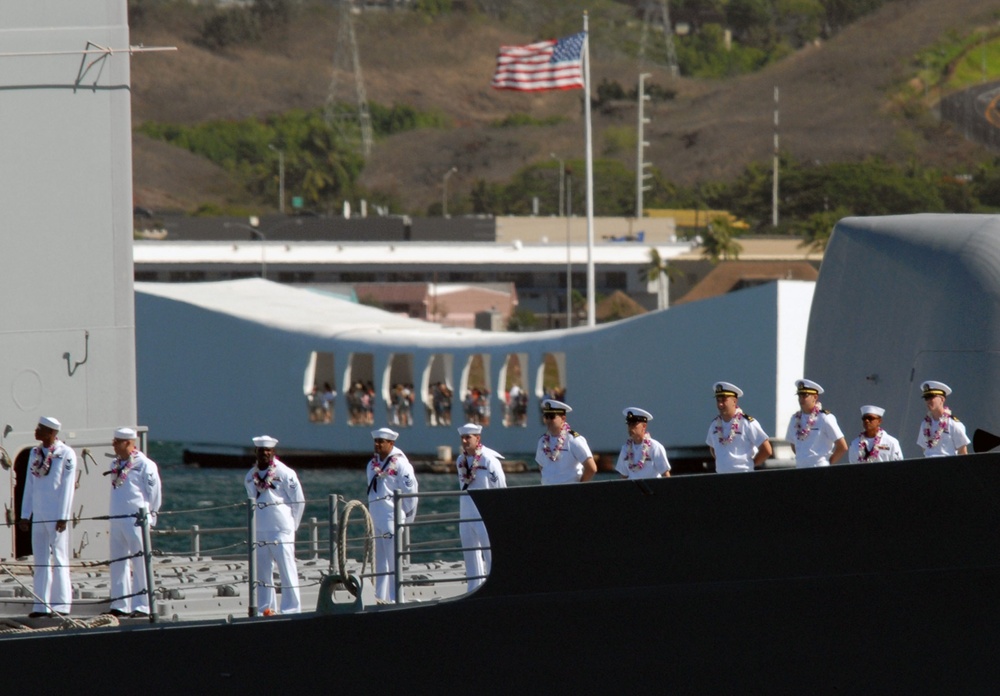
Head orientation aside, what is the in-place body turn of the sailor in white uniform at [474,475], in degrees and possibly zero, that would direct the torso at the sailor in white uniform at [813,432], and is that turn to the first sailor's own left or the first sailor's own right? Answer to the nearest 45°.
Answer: approximately 135° to the first sailor's own left

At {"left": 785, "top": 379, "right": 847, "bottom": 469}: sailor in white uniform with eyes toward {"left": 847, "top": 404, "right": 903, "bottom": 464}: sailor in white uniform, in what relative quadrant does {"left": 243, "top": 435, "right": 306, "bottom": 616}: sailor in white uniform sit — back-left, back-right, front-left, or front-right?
back-right

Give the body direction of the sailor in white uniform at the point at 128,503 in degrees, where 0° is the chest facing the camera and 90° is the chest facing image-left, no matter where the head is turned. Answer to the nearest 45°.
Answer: approximately 45°

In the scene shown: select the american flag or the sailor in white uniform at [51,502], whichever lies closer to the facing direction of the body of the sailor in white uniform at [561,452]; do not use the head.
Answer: the sailor in white uniform

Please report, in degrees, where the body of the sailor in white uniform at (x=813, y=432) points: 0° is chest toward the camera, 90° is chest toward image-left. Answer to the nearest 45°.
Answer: approximately 45°

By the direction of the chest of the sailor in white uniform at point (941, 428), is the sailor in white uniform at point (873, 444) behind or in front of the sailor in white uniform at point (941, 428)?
in front

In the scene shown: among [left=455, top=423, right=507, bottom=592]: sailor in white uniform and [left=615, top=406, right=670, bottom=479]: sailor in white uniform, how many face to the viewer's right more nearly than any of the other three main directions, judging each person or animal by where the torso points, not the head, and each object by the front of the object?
0

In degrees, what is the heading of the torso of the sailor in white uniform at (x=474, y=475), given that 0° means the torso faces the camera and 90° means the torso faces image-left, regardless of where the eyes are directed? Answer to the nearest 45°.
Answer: approximately 45°

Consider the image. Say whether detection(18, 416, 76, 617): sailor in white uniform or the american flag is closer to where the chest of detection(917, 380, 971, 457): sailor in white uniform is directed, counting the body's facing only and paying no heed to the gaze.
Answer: the sailor in white uniform

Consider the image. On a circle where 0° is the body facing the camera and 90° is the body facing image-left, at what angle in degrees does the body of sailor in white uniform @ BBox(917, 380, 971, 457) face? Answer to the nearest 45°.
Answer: approximately 45°

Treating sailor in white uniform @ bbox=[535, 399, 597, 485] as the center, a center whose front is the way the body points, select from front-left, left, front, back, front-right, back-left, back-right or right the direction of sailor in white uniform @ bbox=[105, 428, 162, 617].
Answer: front-right

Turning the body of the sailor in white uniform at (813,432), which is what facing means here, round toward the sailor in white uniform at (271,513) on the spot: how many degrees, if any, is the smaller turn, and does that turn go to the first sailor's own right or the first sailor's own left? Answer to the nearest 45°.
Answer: approximately 45° to the first sailor's own right

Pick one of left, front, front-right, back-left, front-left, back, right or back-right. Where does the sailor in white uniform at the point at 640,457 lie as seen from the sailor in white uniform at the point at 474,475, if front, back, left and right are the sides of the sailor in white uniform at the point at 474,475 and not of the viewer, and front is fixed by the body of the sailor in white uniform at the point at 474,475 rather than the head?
back-left

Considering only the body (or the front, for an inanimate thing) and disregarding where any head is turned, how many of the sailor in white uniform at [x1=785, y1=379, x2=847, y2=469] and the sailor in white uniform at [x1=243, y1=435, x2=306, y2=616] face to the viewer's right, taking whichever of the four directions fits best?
0
